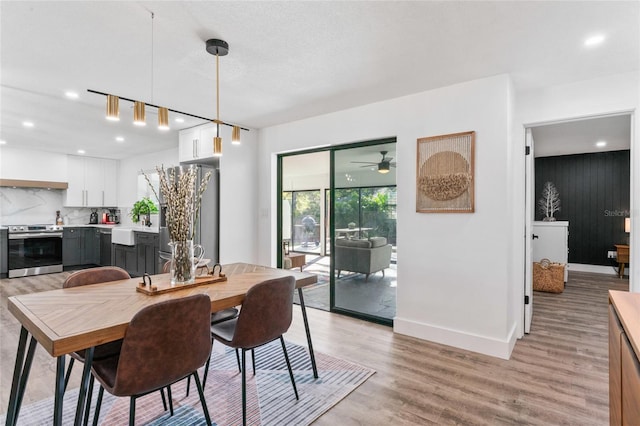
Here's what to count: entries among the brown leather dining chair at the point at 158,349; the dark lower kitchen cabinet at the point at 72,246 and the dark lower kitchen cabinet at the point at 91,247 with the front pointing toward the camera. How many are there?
2

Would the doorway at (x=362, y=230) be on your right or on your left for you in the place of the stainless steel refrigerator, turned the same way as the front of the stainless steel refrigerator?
on your left

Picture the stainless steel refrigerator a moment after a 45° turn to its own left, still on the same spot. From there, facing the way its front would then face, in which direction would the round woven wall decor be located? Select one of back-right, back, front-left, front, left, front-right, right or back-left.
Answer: front-left

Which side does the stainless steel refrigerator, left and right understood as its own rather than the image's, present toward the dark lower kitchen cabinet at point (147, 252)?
right

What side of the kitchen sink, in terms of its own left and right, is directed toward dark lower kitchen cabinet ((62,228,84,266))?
right

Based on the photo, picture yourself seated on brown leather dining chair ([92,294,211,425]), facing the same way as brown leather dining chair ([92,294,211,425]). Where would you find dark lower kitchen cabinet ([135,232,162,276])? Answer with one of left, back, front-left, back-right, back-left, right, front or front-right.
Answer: front-right

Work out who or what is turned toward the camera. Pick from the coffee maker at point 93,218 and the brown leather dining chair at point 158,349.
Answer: the coffee maker

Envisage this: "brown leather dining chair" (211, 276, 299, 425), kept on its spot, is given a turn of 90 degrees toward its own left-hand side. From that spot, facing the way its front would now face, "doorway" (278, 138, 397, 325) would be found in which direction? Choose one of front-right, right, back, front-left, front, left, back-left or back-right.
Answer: back

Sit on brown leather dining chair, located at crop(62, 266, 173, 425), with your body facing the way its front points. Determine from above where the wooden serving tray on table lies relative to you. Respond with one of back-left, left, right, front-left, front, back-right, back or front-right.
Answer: front

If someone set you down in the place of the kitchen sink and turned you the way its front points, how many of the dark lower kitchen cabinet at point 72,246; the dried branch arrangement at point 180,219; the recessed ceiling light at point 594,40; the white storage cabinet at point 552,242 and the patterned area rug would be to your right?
1

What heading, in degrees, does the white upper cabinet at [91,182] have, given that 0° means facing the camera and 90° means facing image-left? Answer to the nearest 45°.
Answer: approximately 0°

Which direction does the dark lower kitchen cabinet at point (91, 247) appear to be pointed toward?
toward the camera

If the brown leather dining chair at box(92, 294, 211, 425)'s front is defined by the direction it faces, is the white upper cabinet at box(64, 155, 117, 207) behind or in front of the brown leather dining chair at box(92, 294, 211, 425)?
in front

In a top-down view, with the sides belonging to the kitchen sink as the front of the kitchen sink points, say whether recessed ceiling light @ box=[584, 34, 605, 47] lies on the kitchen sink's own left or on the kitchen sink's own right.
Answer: on the kitchen sink's own left

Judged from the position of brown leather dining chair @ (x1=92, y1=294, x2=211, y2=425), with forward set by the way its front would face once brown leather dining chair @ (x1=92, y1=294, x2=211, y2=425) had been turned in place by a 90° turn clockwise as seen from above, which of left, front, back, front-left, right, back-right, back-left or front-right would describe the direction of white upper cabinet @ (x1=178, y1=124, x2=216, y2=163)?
front-left

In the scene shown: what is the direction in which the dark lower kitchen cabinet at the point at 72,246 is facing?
toward the camera

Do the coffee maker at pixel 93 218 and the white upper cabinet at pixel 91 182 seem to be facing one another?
no

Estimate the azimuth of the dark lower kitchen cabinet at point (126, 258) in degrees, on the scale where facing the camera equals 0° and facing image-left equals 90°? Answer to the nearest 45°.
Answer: approximately 45°
